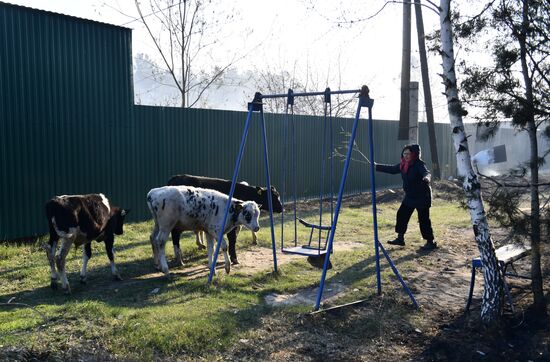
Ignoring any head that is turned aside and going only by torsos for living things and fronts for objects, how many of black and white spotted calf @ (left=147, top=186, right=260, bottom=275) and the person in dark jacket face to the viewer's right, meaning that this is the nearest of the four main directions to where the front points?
1

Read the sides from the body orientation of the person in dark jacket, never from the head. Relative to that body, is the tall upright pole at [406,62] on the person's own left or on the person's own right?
on the person's own right

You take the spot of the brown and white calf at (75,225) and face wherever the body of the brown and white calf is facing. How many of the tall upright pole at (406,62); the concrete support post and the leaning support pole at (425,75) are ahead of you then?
3

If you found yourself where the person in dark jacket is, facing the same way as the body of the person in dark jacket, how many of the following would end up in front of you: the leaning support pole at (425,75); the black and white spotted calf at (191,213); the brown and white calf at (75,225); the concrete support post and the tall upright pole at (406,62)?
2

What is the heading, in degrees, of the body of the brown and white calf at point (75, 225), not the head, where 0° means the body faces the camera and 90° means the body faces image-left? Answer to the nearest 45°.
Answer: approximately 225°

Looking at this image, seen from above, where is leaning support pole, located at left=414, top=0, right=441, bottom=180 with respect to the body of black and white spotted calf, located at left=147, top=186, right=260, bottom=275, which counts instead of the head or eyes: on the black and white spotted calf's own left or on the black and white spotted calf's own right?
on the black and white spotted calf's own left

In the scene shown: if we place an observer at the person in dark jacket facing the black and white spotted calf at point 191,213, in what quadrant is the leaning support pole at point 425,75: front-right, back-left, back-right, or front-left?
back-right

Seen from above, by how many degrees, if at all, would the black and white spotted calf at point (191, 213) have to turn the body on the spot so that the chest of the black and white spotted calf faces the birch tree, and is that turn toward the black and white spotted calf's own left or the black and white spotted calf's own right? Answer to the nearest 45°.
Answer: approximately 45° to the black and white spotted calf's own right

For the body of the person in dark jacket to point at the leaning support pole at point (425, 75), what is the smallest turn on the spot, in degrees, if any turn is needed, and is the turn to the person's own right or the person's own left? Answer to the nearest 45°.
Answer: approximately 135° to the person's own right

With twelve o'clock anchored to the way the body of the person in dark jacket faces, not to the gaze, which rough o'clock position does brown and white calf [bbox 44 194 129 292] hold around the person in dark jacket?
The brown and white calf is roughly at 12 o'clock from the person in dark jacket.

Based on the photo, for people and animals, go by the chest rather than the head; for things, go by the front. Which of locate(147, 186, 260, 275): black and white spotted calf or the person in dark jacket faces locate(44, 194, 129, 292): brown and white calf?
the person in dark jacket

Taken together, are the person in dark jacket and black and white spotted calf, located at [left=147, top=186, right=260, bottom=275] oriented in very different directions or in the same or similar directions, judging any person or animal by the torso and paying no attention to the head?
very different directions

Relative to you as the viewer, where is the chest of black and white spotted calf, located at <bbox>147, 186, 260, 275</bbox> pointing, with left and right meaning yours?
facing to the right of the viewer

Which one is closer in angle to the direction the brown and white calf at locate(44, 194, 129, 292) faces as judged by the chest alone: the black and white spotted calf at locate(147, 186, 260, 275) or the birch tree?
the black and white spotted calf
